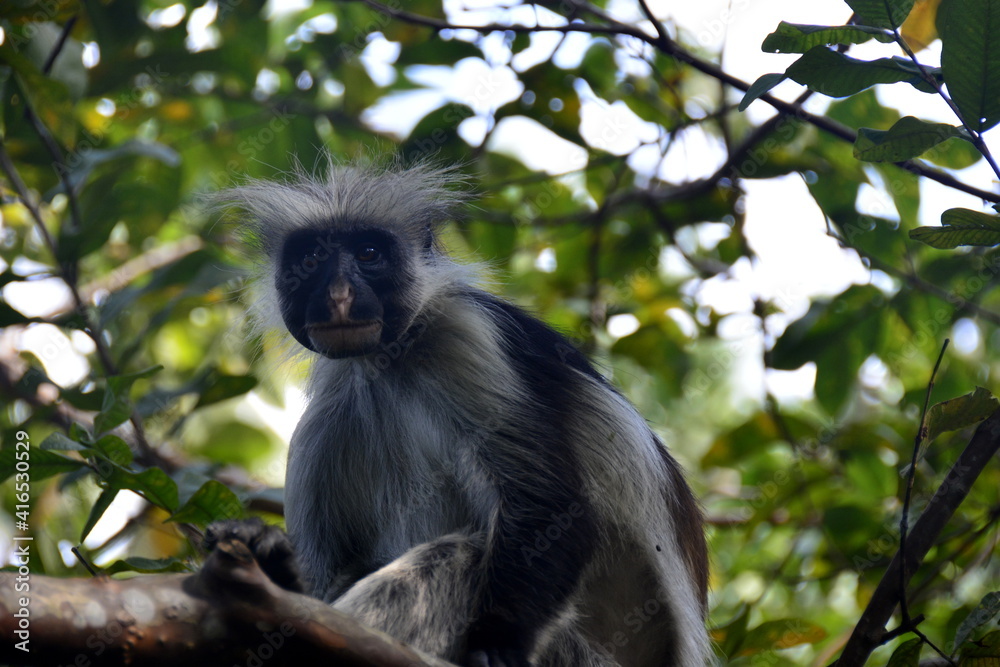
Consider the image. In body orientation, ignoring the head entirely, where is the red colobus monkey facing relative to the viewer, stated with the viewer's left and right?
facing the viewer and to the left of the viewer

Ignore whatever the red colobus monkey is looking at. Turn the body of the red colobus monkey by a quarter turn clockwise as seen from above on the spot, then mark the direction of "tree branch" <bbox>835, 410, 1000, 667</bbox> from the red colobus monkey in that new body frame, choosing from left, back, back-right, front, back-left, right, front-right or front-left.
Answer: back

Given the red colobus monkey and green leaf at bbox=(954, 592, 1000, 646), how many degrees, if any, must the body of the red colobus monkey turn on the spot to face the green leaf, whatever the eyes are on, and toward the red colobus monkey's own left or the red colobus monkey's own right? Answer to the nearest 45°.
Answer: approximately 90° to the red colobus monkey's own left

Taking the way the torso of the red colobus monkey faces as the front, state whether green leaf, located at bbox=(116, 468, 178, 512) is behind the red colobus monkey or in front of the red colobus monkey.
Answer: in front

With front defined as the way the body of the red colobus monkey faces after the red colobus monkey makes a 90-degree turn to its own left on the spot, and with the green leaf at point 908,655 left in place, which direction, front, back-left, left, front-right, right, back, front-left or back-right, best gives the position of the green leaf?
front

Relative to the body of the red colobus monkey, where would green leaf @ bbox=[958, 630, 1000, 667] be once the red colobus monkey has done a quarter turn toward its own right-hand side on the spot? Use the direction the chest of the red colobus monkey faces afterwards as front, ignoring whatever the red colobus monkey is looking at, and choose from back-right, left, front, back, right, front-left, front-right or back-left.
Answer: back
